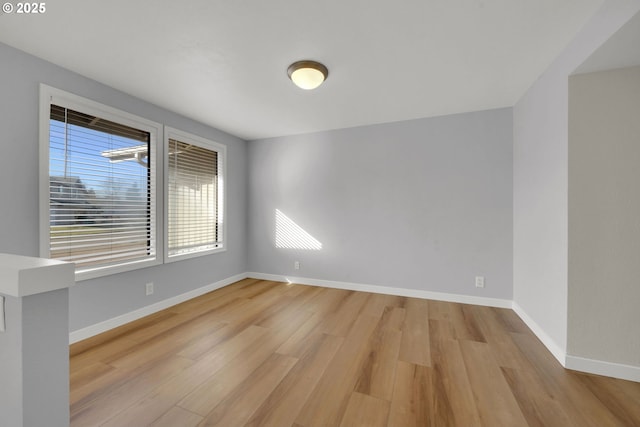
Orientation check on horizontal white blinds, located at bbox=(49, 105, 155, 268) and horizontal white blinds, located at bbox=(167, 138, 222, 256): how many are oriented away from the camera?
0

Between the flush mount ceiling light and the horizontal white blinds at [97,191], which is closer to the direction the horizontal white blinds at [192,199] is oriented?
the flush mount ceiling light

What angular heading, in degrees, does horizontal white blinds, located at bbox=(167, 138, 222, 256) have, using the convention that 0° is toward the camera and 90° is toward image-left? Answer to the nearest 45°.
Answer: approximately 315°

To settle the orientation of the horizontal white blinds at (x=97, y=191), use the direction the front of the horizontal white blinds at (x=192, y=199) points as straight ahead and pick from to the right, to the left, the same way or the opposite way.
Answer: the same way

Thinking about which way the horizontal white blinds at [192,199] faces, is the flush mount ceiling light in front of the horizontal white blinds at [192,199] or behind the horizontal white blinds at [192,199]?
in front

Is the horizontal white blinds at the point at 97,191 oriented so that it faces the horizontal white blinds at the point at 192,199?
no

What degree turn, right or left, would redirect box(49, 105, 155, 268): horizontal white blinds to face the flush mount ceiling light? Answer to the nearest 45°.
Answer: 0° — it already faces it

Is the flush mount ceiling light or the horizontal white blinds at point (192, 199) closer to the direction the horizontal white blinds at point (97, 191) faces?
the flush mount ceiling light

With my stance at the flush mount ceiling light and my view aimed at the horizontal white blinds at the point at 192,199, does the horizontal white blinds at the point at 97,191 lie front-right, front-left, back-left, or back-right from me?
front-left

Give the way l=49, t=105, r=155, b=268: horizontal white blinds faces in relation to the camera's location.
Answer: facing the viewer and to the right of the viewer

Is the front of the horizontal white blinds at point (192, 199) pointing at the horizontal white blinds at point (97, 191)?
no
